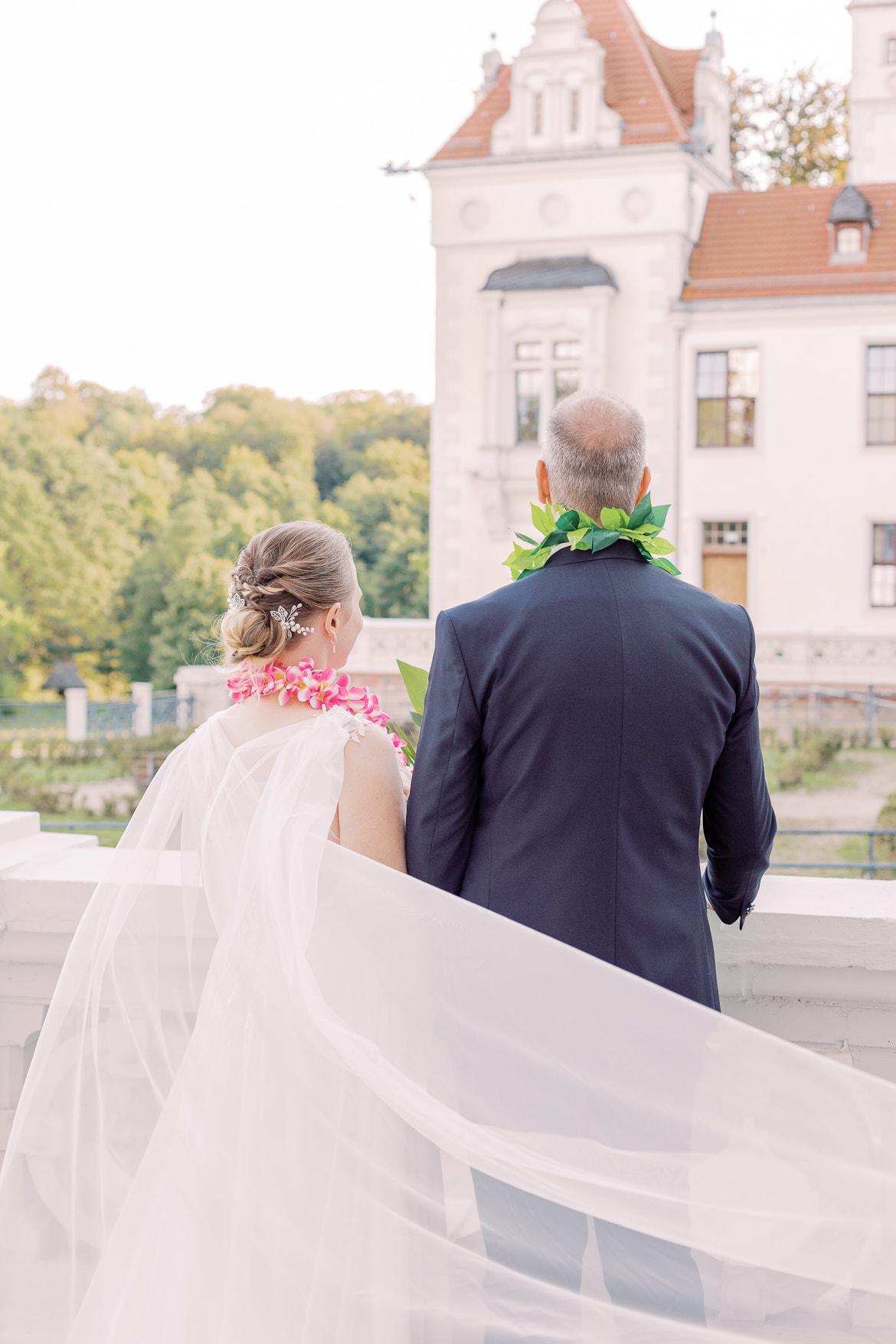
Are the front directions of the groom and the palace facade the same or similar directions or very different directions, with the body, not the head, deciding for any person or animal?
very different directions

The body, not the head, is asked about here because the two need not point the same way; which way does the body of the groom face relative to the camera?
away from the camera

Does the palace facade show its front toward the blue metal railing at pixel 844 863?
yes

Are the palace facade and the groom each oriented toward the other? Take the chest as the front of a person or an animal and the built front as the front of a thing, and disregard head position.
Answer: yes

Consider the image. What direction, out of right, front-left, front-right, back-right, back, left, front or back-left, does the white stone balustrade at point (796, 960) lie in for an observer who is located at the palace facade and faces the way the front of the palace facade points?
front

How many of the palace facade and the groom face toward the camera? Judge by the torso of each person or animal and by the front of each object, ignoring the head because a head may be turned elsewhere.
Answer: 1

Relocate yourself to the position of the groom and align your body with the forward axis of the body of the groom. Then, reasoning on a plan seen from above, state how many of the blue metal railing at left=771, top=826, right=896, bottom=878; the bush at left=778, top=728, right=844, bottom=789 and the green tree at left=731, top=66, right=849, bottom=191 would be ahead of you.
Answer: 3

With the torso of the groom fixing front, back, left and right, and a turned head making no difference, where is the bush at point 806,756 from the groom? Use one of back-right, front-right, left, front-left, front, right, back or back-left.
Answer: front

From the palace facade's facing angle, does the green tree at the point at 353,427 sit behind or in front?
behind

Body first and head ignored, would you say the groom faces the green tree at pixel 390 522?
yes

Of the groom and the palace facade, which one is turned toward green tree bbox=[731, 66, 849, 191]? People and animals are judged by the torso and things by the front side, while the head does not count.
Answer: the groom

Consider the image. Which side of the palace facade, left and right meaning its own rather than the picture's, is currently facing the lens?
front

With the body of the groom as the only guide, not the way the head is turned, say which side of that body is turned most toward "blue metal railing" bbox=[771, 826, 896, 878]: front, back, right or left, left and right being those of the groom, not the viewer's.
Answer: front

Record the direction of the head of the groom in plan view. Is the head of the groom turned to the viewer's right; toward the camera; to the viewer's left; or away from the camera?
away from the camera

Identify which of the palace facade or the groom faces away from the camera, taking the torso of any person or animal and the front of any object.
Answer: the groom
